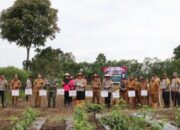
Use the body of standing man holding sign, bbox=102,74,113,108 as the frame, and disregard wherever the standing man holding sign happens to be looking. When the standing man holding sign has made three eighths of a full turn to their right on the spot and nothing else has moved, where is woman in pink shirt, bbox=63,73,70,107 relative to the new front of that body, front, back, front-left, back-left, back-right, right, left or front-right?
front-left

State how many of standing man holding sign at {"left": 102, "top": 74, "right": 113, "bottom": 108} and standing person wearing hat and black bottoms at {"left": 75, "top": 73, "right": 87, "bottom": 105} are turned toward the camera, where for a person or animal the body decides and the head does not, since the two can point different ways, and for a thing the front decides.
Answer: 2

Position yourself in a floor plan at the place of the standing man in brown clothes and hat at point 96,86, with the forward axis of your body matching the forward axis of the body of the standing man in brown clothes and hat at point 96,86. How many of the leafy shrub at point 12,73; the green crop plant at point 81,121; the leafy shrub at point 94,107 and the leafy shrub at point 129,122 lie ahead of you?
3

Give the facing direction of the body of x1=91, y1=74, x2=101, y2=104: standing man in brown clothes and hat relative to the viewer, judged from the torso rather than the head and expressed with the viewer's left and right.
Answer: facing the viewer

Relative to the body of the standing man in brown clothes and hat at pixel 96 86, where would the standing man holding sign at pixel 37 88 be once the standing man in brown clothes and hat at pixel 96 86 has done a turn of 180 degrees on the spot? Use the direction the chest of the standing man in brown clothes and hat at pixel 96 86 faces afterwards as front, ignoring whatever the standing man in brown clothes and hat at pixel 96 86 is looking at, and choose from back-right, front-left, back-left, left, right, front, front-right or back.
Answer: left

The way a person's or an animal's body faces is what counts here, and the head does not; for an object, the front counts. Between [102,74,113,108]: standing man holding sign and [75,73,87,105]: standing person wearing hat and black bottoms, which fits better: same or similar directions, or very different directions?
same or similar directions

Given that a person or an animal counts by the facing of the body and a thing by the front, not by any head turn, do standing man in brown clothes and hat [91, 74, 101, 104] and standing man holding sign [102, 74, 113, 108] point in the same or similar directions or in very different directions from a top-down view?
same or similar directions

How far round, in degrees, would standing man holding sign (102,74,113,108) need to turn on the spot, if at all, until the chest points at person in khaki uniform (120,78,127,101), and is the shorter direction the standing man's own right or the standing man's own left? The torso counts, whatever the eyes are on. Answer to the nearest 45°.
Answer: approximately 135° to the standing man's own left

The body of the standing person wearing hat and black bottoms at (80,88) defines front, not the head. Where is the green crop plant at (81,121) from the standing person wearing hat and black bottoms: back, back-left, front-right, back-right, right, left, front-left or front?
front

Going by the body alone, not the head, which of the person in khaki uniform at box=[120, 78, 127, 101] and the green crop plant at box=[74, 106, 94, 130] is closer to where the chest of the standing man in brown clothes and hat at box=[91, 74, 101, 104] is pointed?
the green crop plant

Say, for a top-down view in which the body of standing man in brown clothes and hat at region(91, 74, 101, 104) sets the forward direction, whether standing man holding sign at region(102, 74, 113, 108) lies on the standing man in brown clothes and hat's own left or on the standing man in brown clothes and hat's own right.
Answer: on the standing man in brown clothes and hat's own left

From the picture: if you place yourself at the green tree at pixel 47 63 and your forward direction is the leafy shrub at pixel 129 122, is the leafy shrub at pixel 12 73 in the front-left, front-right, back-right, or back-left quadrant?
front-right

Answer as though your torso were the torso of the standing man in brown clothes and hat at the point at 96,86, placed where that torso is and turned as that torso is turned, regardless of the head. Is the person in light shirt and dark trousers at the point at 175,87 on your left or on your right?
on your left

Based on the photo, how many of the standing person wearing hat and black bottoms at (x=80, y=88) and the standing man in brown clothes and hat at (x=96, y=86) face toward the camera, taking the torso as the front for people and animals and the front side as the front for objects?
2

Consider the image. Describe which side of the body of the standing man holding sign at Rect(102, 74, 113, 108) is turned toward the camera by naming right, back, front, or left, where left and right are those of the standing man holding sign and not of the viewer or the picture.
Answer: front

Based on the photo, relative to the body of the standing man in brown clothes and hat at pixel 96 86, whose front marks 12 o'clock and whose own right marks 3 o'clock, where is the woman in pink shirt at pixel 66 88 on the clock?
The woman in pink shirt is roughly at 3 o'clock from the standing man in brown clothes and hat.
